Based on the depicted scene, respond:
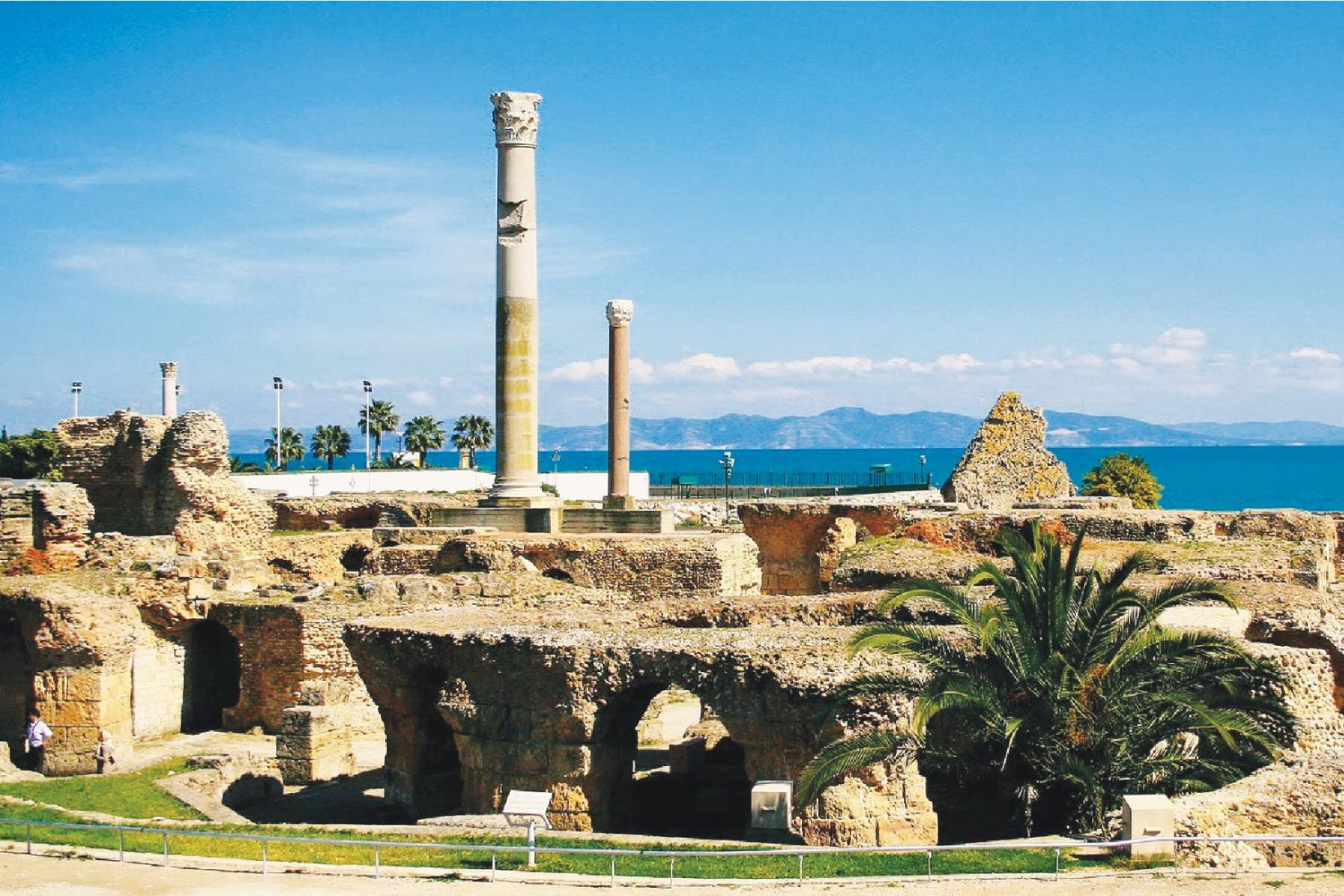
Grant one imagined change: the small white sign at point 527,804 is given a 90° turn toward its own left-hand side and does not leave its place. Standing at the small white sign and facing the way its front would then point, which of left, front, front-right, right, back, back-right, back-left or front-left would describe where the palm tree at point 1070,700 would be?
front

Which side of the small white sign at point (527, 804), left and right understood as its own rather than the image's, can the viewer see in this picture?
front

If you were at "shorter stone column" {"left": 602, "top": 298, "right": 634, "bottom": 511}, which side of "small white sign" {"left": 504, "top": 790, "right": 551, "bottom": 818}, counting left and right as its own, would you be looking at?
back

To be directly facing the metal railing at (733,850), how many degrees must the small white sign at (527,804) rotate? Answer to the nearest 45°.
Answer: approximately 45° to its left

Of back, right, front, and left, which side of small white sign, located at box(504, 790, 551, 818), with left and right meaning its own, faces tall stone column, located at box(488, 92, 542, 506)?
back

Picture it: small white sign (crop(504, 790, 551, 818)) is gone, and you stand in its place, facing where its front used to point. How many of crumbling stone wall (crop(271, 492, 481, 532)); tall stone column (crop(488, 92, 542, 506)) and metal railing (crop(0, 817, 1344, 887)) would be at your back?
2

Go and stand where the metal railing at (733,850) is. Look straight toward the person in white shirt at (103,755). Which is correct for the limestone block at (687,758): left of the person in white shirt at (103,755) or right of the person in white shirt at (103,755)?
right

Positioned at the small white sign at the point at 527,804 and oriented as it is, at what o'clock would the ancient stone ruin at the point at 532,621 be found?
The ancient stone ruin is roughly at 6 o'clock from the small white sign.

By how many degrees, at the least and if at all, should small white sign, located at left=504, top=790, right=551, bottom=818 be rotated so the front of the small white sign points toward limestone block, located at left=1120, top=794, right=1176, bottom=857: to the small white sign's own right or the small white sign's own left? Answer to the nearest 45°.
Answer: approximately 45° to the small white sign's own left

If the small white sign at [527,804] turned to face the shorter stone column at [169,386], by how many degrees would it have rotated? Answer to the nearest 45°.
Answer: approximately 180°

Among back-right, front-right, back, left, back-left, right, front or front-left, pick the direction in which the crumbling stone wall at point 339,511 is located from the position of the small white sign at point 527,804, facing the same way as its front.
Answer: back

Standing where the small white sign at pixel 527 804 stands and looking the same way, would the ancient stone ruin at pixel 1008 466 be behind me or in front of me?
behind

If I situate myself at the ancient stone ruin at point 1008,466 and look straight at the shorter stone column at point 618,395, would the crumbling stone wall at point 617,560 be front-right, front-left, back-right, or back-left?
front-left
